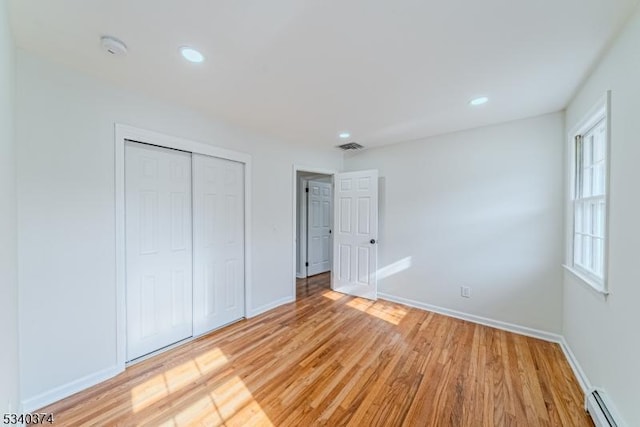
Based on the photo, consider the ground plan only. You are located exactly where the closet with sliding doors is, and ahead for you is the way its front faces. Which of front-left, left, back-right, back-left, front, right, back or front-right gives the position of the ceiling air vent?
front-left

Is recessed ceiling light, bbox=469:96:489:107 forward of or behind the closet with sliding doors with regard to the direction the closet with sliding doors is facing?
forward

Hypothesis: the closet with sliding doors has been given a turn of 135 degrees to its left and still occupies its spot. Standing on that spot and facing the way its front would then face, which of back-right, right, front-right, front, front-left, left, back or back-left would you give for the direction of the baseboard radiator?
back-right

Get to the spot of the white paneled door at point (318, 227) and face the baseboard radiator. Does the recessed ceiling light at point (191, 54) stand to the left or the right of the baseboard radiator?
right

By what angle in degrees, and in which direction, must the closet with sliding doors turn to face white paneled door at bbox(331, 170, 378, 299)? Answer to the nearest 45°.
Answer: approximately 45° to its left

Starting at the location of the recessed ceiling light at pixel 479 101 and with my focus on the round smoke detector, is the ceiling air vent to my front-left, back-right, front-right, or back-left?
front-right

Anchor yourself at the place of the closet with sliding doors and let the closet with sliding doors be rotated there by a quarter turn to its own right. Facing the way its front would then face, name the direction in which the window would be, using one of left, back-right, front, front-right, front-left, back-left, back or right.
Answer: left

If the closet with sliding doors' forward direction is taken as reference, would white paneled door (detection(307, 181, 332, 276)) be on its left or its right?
on its left

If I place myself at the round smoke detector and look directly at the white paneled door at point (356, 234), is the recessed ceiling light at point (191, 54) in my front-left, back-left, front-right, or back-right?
front-right

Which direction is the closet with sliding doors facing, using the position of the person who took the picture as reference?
facing the viewer and to the right of the viewer
